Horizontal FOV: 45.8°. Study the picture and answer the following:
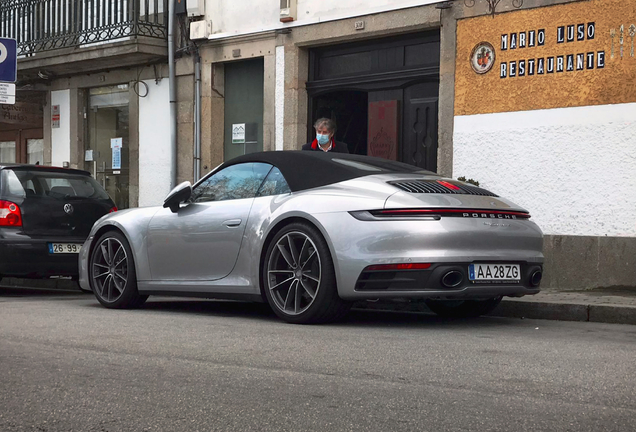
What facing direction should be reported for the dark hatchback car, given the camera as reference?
facing away from the viewer and to the left of the viewer

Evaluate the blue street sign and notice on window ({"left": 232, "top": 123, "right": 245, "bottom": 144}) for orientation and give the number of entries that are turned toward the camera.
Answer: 2

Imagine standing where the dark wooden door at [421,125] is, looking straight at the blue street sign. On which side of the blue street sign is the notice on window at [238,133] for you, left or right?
right

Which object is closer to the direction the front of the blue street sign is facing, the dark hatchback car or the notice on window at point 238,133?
the dark hatchback car

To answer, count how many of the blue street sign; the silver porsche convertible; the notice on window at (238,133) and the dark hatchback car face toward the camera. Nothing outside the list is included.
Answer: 2

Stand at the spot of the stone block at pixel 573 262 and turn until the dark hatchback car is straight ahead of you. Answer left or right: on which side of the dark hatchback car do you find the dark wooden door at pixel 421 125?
right

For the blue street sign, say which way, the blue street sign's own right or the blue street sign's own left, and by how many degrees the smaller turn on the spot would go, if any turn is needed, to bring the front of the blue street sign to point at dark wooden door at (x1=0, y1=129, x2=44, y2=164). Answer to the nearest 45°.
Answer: approximately 180°

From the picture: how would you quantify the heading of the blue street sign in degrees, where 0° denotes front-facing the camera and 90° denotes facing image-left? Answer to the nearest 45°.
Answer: approximately 0°
